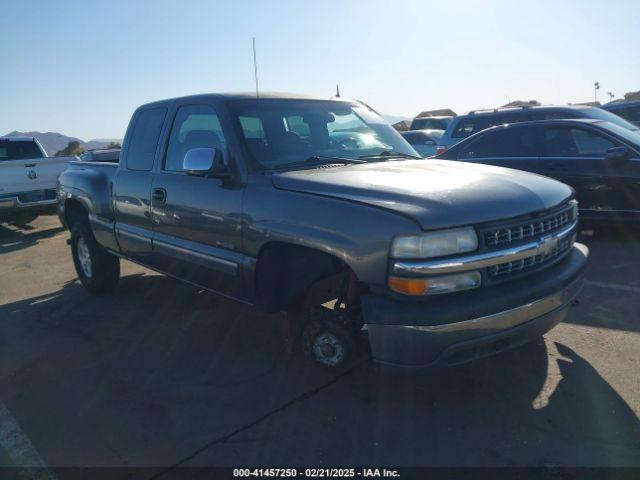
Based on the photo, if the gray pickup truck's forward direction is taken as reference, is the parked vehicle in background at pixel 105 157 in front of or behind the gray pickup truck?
behind

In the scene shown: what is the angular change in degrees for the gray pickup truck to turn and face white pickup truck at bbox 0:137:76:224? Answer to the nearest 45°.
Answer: approximately 180°

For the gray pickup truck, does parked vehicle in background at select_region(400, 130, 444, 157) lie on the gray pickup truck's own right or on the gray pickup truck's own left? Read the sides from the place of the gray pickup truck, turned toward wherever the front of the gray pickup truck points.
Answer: on the gray pickup truck's own left

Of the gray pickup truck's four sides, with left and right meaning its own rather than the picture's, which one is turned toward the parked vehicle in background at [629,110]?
left

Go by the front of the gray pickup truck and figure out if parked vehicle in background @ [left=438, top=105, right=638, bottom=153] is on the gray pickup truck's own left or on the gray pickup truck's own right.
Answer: on the gray pickup truck's own left

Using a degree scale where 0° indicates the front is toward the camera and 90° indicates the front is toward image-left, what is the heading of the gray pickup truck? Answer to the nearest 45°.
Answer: approximately 315°

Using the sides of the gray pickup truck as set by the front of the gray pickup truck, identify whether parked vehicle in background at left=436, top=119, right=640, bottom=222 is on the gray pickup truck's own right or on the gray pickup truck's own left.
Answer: on the gray pickup truck's own left
